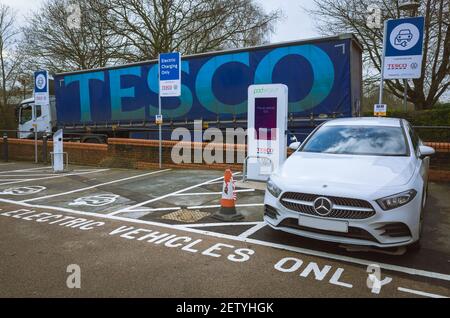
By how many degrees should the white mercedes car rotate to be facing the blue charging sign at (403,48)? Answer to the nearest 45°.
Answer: approximately 135° to its right

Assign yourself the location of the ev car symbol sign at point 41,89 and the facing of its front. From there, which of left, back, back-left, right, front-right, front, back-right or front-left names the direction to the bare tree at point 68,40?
back

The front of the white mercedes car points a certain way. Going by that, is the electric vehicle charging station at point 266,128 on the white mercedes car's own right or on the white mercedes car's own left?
on the white mercedes car's own right

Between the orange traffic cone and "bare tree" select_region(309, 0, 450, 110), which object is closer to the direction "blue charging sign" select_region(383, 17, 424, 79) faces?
the orange traffic cone

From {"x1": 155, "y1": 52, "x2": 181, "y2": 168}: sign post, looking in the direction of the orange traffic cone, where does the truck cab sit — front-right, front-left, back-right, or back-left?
back-right

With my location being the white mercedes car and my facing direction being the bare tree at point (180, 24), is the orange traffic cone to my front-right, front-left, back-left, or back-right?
front-left

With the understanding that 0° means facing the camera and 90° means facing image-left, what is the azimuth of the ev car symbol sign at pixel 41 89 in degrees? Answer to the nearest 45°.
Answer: approximately 0°

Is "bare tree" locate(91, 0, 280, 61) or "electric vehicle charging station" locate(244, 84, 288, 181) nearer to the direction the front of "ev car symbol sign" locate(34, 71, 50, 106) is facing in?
the electric vehicle charging station

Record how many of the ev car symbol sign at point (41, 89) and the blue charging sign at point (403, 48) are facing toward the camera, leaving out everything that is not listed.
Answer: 2

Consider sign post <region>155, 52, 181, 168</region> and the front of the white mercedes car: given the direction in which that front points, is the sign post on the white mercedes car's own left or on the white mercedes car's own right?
on the white mercedes car's own right

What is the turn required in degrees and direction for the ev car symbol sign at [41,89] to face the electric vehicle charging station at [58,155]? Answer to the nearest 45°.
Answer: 0° — it already faces it

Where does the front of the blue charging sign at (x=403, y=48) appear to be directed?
toward the camera

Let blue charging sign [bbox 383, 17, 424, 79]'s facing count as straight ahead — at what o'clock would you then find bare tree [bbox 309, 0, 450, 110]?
The bare tree is roughly at 6 o'clock from the blue charging sign.

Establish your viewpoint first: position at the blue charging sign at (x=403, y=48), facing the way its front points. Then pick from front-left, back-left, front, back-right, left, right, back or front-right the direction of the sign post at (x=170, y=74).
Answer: right

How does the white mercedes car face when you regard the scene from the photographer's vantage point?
facing the viewer and to the left of the viewer
